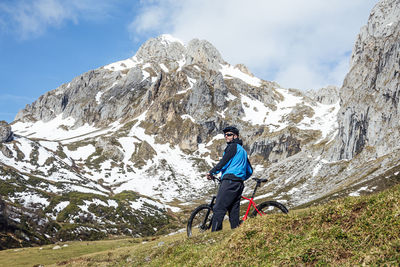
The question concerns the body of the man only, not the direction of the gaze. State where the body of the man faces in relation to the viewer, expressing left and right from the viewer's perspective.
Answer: facing away from the viewer and to the left of the viewer
